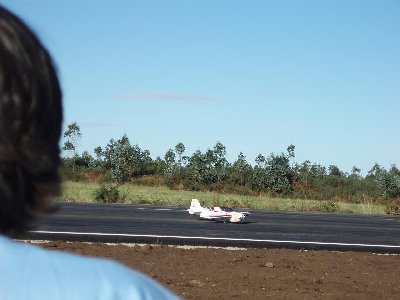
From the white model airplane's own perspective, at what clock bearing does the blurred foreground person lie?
The blurred foreground person is roughly at 3 o'clock from the white model airplane.

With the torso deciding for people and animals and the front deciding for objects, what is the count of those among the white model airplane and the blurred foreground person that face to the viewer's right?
1

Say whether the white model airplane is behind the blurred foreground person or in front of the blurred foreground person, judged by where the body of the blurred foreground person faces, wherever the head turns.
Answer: in front

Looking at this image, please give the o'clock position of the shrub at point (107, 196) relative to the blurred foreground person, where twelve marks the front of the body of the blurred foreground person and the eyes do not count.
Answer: The shrub is roughly at 12 o'clock from the blurred foreground person.

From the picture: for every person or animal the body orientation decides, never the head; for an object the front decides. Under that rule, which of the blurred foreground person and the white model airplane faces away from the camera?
the blurred foreground person

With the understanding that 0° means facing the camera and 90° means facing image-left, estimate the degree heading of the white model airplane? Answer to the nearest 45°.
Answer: approximately 270°

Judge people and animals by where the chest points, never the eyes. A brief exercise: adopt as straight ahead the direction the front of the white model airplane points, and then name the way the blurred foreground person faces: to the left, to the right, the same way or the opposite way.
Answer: to the left

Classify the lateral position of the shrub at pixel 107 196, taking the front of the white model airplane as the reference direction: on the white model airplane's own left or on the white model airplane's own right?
on the white model airplane's own left

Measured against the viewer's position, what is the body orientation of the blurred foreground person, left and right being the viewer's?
facing away from the viewer

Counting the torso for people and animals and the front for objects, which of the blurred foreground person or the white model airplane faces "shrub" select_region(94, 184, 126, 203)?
the blurred foreground person
